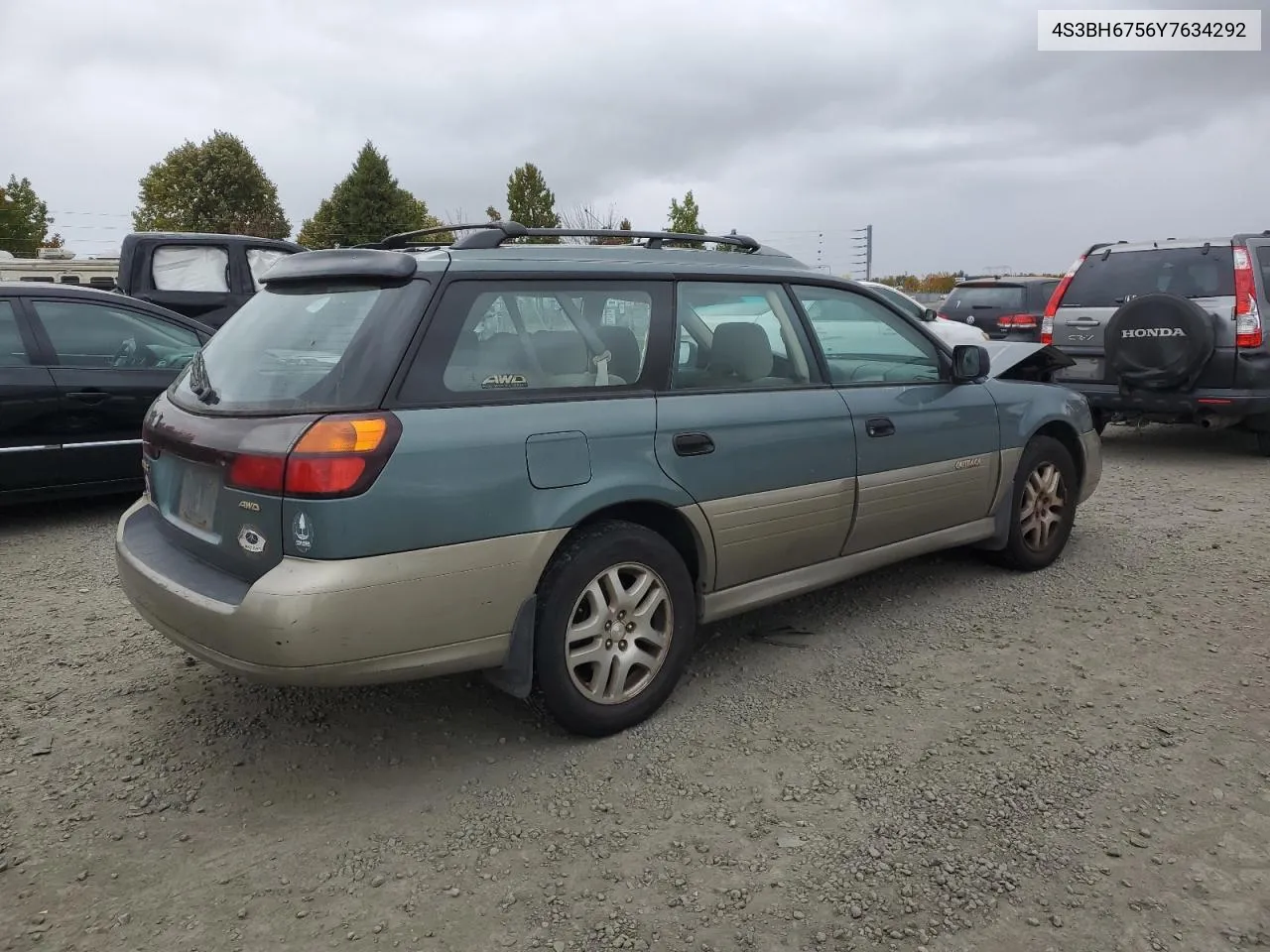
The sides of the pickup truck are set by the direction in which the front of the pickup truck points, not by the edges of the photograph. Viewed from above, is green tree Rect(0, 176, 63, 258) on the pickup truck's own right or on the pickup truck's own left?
on the pickup truck's own left

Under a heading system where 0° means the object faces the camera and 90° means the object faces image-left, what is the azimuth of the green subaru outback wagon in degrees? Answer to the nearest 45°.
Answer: approximately 225°

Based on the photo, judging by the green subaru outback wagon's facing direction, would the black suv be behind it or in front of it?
in front

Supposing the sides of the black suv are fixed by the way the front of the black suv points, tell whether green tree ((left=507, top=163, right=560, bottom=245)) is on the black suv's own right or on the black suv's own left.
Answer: on the black suv's own left

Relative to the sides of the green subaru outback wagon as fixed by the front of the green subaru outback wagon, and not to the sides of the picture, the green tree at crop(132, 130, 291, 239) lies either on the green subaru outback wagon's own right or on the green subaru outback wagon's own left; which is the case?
on the green subaru outback wagon's own left

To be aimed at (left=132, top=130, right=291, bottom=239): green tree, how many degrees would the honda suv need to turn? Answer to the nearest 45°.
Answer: approximately 90° to its left

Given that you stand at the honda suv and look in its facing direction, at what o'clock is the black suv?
The black suv is roughly at 10 o'clock from the honda suv.
